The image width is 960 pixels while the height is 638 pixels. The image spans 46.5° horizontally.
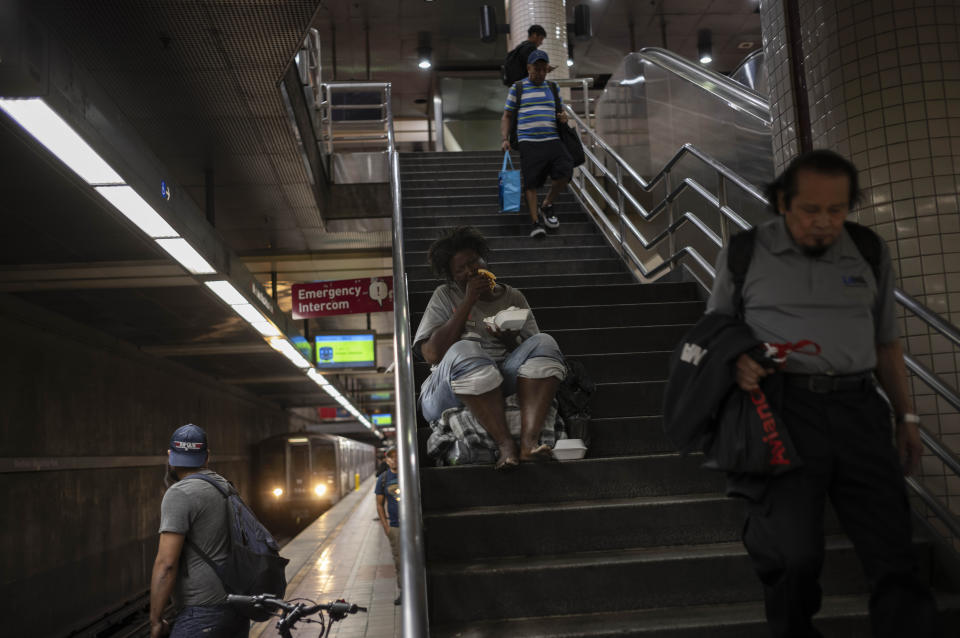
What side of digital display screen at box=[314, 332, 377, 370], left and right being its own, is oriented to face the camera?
front

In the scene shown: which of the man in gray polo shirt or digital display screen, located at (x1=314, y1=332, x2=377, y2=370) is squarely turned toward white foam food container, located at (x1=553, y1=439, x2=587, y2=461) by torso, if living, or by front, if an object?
the digital display screen

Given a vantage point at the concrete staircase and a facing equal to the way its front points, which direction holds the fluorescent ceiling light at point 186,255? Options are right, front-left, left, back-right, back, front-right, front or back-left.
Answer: back-right

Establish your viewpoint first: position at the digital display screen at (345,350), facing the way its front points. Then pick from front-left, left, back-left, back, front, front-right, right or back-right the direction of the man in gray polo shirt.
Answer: front

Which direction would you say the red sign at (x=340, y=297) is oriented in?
toward the camera

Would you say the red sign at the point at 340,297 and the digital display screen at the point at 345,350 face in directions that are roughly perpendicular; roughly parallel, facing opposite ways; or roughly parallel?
roughly parallel

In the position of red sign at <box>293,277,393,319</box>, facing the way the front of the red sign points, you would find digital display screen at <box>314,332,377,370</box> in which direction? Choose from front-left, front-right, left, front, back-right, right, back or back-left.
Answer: back

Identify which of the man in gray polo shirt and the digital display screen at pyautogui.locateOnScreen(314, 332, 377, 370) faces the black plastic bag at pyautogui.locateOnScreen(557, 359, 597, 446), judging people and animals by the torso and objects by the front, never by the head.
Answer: the digital display screen

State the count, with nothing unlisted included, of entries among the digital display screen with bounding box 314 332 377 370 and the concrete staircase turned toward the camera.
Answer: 2
